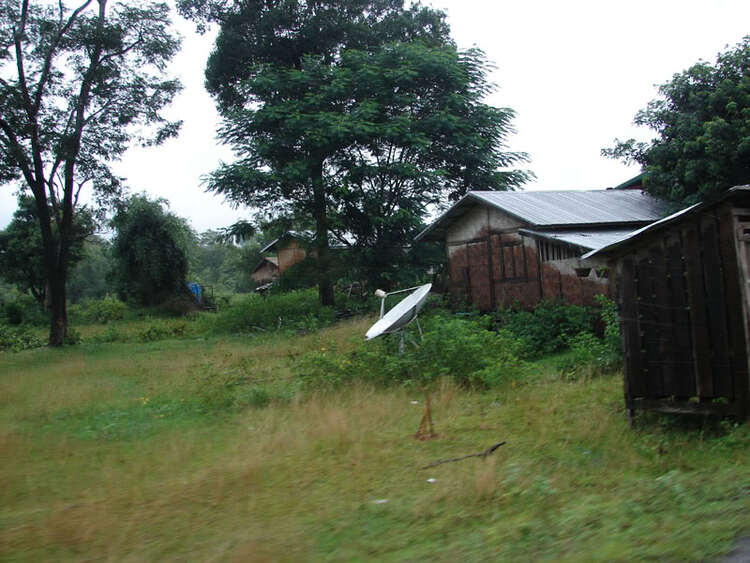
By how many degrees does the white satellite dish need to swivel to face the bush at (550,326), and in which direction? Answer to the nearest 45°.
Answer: approximately 135° to its right

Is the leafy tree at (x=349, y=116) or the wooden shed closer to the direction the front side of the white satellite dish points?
the leafy tree

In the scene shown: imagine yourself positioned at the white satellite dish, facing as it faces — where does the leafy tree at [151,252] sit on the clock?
The leafy tree is roughly at 2 o'clock from the white satellite dish.

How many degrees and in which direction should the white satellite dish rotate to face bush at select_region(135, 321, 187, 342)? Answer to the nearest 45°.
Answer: approximately 45° to its right

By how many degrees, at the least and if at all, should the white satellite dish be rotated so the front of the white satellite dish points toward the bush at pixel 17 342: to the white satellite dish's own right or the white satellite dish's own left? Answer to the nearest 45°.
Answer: approximately 45° to the white satellite dish's own right

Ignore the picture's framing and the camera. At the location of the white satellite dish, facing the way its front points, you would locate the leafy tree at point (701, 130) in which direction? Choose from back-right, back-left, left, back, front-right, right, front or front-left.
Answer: back-right

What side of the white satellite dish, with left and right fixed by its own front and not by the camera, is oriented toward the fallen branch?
left

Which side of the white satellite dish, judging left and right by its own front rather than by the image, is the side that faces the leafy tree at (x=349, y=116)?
right

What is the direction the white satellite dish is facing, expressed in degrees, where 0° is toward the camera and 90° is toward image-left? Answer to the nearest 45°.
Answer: approximately 90°

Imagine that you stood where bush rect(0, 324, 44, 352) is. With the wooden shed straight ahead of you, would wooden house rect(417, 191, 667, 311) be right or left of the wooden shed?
left
